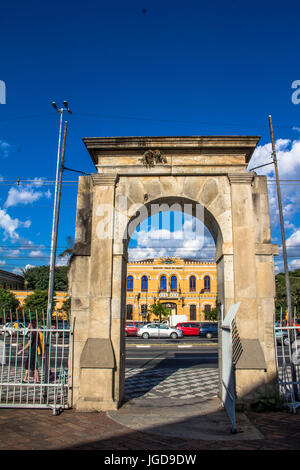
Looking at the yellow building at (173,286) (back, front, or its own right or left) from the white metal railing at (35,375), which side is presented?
front

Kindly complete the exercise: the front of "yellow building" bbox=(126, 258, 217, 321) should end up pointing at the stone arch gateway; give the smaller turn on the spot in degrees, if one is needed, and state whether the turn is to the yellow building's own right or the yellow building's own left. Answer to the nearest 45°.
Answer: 0° — it already faces it

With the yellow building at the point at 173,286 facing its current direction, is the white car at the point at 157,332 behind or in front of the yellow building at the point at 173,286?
in front

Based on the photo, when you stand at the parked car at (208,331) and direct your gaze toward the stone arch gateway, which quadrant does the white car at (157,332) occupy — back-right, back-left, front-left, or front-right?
front-right

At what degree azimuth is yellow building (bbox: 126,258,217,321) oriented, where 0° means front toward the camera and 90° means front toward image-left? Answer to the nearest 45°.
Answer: approximately 0°

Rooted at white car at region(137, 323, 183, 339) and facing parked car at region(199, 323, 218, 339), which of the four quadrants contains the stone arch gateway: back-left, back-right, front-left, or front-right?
back-right

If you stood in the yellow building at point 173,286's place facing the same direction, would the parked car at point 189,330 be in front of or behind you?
in front

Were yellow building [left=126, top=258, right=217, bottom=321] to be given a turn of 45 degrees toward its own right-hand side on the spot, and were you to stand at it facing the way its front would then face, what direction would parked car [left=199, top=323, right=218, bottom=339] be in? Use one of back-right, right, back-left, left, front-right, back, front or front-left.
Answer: front-left
